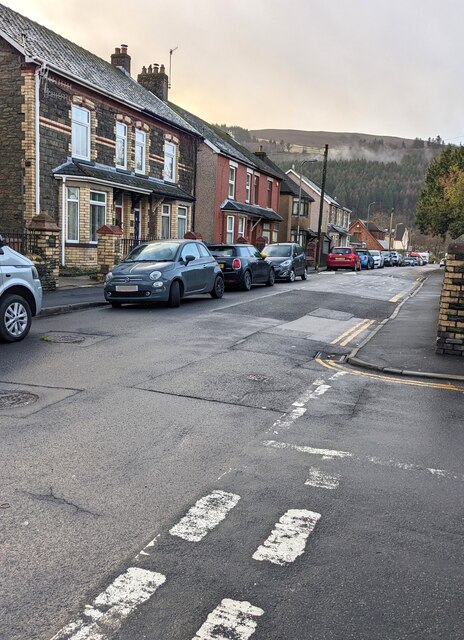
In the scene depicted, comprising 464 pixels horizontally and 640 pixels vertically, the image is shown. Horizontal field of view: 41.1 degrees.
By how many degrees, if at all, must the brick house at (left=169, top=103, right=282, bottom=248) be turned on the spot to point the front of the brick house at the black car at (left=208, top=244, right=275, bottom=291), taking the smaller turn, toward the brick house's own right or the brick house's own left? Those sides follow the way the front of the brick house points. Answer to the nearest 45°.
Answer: approximately 45° to the brick house's own right

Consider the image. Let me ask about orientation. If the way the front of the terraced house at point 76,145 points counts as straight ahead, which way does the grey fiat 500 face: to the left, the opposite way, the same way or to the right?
to the right

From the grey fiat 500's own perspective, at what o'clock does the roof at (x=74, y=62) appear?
The roof is roughly at 4 o'clock from the grey fiat 500.

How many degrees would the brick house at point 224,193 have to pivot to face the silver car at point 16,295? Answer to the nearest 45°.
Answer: approximately 45° to its right

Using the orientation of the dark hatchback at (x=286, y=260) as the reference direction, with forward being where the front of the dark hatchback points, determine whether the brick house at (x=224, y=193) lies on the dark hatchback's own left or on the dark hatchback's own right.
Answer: on the dark hatchback's own right

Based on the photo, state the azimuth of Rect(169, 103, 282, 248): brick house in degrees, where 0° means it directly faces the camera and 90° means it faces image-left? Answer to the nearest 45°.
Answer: approximately 315°

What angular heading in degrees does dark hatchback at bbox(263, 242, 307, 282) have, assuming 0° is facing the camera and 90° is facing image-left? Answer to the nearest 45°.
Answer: approximately 45°

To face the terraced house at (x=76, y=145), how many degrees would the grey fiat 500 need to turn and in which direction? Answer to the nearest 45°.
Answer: approximately 135° to its right
